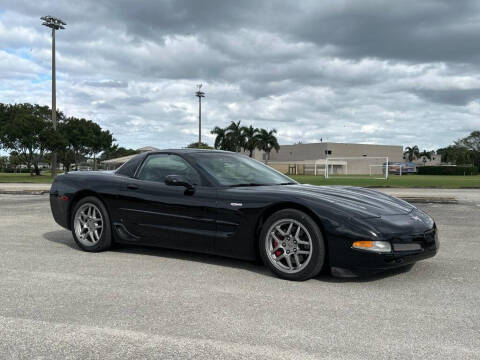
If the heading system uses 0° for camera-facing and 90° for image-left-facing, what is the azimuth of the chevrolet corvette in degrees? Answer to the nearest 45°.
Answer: approximately 315°

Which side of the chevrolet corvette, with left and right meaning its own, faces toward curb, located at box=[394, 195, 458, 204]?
left
